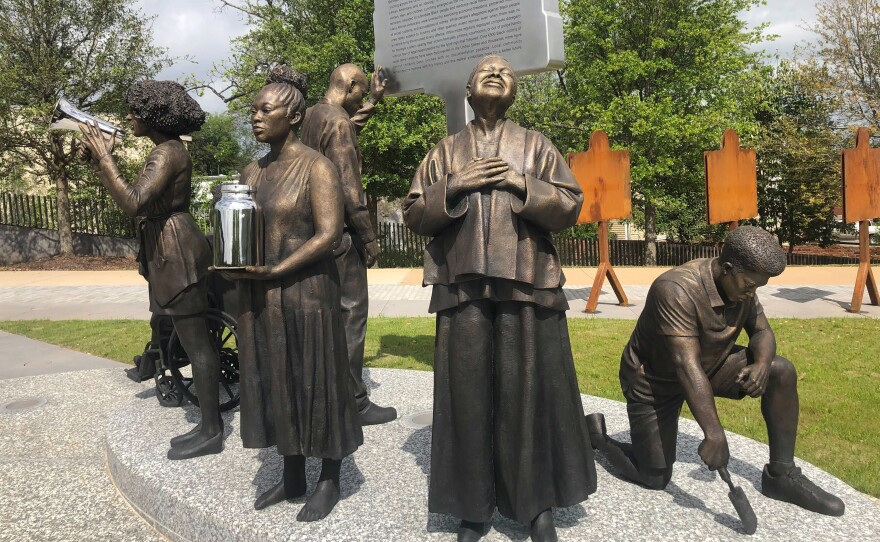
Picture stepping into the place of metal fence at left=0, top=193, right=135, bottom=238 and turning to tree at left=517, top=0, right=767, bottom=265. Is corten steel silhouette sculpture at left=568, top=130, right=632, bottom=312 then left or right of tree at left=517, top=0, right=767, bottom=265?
right

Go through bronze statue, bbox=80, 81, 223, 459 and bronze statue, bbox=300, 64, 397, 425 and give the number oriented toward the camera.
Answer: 0

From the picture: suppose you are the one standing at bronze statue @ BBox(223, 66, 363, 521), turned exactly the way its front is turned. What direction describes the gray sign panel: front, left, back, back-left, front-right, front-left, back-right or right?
back

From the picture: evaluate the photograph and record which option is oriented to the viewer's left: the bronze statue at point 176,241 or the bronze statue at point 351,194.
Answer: the bronze statue at point 176,241

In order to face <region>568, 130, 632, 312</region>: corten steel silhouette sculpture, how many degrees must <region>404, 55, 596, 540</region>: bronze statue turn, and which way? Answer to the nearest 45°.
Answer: approximately 180°

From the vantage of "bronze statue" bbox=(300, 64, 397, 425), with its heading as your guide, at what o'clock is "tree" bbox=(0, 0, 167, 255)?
The tree is roughly at 8 o'clock from the bronze statue.

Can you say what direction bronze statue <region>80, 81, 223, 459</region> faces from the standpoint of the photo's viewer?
facing to the left of the viewer

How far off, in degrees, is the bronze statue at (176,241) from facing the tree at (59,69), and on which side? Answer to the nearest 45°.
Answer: approximately 90° to its right

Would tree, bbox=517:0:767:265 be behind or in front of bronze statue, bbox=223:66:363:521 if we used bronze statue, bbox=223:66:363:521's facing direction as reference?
behind

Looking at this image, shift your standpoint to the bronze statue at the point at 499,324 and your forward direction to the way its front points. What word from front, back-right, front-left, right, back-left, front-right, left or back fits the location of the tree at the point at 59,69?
back-right
